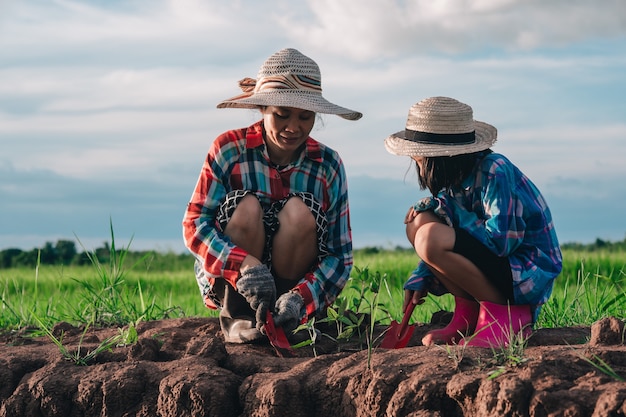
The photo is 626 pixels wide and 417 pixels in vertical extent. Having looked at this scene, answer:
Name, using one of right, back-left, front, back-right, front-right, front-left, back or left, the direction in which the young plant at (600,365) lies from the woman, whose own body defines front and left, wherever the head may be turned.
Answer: front-left

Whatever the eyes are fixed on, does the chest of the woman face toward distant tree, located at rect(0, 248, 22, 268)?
no

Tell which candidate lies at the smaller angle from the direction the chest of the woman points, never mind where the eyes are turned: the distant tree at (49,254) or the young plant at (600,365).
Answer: the young plant

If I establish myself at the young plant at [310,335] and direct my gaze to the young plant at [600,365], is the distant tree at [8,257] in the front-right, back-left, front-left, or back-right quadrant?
back-left

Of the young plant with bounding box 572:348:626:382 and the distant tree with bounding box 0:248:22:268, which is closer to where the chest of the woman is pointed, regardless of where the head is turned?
the young plant

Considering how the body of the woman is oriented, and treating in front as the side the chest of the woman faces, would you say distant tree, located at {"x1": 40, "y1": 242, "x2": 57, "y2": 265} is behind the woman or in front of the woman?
behind

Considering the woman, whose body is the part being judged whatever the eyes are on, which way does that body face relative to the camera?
toward the camera
